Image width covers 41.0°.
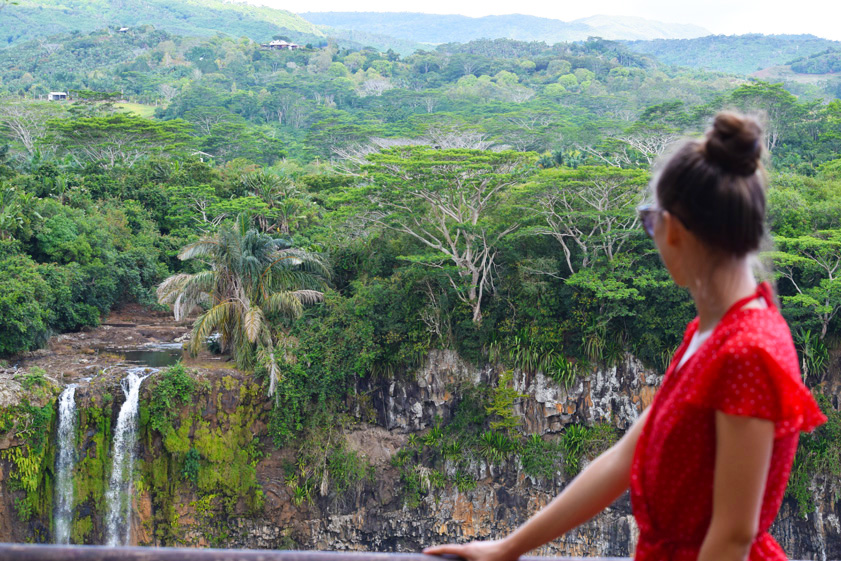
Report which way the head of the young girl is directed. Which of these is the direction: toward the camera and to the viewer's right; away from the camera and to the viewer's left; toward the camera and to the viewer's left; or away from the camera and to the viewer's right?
away from the camera and to the viewer's left

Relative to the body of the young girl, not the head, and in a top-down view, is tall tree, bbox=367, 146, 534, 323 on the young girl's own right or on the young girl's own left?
on the young girl's own right

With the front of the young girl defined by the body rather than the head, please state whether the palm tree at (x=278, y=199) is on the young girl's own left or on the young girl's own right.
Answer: on the young girl's own right

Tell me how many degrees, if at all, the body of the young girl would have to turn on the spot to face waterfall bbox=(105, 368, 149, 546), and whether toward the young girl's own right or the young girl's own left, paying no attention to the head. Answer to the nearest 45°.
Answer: approximately 45° to the young girl's own right

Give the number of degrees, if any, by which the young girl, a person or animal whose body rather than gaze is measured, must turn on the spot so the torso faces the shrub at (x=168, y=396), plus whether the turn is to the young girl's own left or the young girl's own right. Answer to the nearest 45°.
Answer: approximately 45° to the young girl's own right

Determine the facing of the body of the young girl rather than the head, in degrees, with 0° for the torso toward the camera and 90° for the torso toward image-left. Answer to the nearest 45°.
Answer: approximately 90°

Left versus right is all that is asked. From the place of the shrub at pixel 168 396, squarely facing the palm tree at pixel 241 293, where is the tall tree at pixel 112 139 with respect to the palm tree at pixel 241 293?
left

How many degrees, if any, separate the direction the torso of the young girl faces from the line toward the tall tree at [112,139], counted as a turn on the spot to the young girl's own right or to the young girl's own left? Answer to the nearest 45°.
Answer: approximately 45° to the young girl's own right
